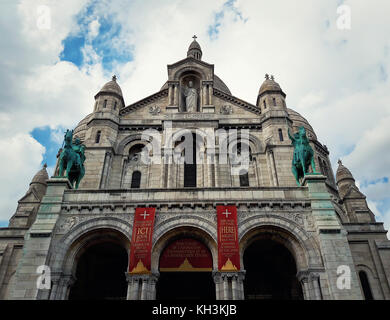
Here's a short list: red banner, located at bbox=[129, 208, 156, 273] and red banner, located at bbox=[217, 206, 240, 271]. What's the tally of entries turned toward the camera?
2

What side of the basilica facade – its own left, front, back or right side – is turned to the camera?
front

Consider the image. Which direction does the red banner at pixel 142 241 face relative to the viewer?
toward the camera

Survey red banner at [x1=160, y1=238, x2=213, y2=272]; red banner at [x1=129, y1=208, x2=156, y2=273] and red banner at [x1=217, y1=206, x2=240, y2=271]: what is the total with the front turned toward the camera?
3

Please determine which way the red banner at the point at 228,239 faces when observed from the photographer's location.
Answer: facing the viewer

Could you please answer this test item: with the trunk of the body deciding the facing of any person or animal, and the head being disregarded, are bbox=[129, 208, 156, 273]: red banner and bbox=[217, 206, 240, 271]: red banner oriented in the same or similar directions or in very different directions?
same or similar directions

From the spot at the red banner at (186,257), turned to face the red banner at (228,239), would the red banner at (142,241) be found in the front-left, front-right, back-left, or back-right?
back-right

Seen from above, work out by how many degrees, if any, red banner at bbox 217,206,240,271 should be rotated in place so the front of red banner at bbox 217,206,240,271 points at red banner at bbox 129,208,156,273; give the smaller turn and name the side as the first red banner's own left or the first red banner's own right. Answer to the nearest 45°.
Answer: approximately 90° to the first red banner's own right

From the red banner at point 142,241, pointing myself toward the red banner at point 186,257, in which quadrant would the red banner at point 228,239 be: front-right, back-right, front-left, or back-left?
front-right

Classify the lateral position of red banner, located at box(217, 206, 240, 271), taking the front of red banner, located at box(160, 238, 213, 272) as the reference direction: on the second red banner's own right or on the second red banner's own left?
on the second red banner's own left

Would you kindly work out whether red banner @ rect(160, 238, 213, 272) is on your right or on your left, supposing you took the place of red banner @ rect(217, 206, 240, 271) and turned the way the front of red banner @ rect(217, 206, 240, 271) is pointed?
on your right

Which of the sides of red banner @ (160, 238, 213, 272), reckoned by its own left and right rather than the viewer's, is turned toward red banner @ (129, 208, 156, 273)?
right

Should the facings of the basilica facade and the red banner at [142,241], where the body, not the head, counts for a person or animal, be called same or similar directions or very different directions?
same or similar directions

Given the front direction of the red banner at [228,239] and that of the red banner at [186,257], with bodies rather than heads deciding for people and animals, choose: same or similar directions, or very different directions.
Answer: same or similar directions
